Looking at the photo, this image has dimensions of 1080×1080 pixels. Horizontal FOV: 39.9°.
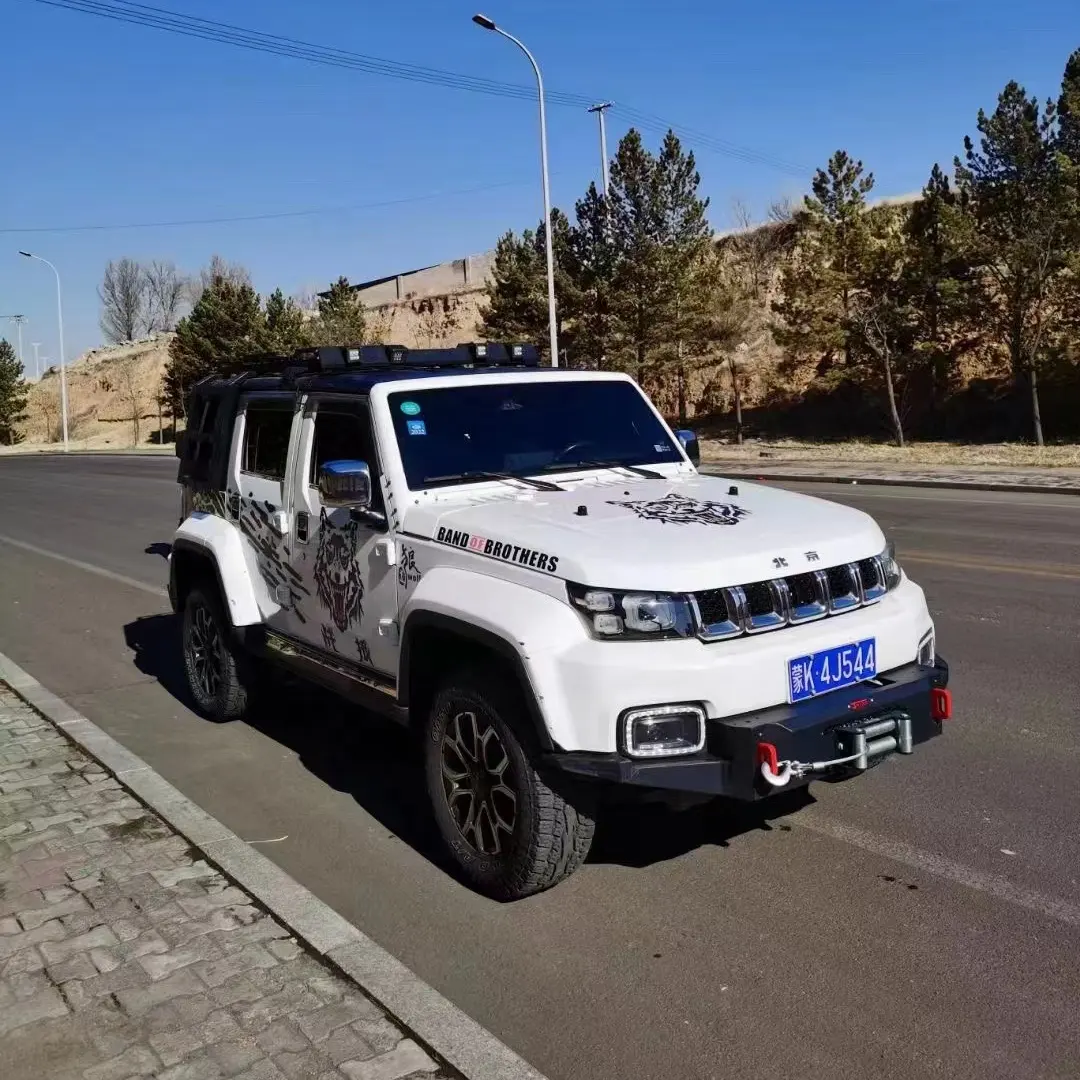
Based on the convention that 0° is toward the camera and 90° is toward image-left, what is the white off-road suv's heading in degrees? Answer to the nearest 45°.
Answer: approximately 315°

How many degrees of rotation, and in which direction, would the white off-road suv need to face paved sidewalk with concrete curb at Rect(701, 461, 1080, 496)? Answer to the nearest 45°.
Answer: approximately 135° to its left

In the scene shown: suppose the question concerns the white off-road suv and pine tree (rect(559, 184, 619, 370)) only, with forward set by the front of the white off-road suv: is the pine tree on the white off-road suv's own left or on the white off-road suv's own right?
on the white off-road suv's own left

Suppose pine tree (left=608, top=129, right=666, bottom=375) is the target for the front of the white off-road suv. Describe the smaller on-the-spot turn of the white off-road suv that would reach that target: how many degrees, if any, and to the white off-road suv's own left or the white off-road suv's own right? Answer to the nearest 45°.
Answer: approximately 135° to the white off-road suv's own left

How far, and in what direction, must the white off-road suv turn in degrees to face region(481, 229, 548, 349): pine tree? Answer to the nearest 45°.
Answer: approximately 135° to its left

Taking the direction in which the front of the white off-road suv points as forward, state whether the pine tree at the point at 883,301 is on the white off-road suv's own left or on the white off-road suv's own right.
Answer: on the white off-road suv's own left

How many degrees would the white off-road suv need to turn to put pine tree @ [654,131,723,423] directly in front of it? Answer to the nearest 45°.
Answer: approximately 135° to its left

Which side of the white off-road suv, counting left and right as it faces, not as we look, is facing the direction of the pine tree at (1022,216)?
left

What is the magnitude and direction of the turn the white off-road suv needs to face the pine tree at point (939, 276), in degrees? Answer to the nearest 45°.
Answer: approximately 135° to its left

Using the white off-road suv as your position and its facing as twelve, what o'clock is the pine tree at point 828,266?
The pine tree is roughly at 8 o'clock from the white off-road suv.
